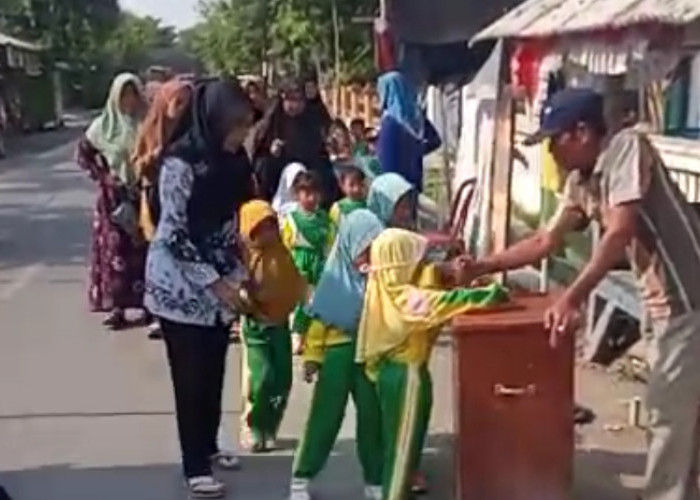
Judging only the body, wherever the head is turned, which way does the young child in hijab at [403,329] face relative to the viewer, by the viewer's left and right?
facing away from the viewer and to the right of the viewer

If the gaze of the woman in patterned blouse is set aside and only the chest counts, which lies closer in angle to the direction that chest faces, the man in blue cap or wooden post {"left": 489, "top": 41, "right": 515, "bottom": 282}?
the man in blue cap

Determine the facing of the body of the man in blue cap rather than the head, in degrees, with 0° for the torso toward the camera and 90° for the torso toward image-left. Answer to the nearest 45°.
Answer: approximately 90°

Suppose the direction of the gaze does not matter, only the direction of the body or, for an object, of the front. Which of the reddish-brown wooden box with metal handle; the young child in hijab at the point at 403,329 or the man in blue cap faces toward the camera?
the reddish-brown wooden box with metal handle

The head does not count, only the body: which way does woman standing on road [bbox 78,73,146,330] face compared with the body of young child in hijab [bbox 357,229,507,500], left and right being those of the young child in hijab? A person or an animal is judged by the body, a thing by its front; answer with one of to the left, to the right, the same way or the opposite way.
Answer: to the right

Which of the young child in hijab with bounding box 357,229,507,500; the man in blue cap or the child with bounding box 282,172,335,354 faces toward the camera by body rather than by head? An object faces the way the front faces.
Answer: the child

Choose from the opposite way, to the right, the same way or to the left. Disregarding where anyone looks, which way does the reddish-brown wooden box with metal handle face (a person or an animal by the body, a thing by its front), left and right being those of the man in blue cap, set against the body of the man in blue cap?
to the left

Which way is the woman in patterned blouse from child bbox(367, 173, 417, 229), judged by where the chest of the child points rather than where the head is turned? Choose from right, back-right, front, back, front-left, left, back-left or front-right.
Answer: back-right

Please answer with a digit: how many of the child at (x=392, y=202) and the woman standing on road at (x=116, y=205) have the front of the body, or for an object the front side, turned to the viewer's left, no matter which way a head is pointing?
0
